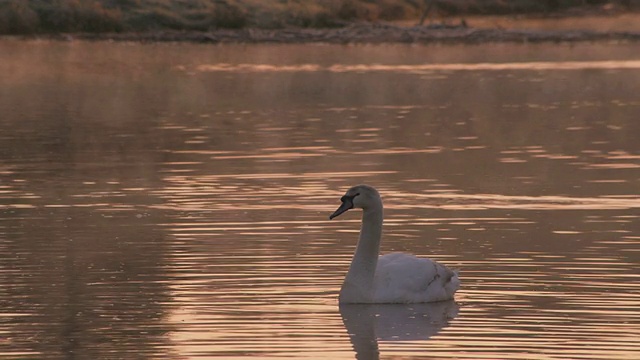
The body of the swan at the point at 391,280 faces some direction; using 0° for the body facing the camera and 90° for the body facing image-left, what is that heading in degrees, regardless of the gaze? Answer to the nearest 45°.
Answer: approximately 90°
